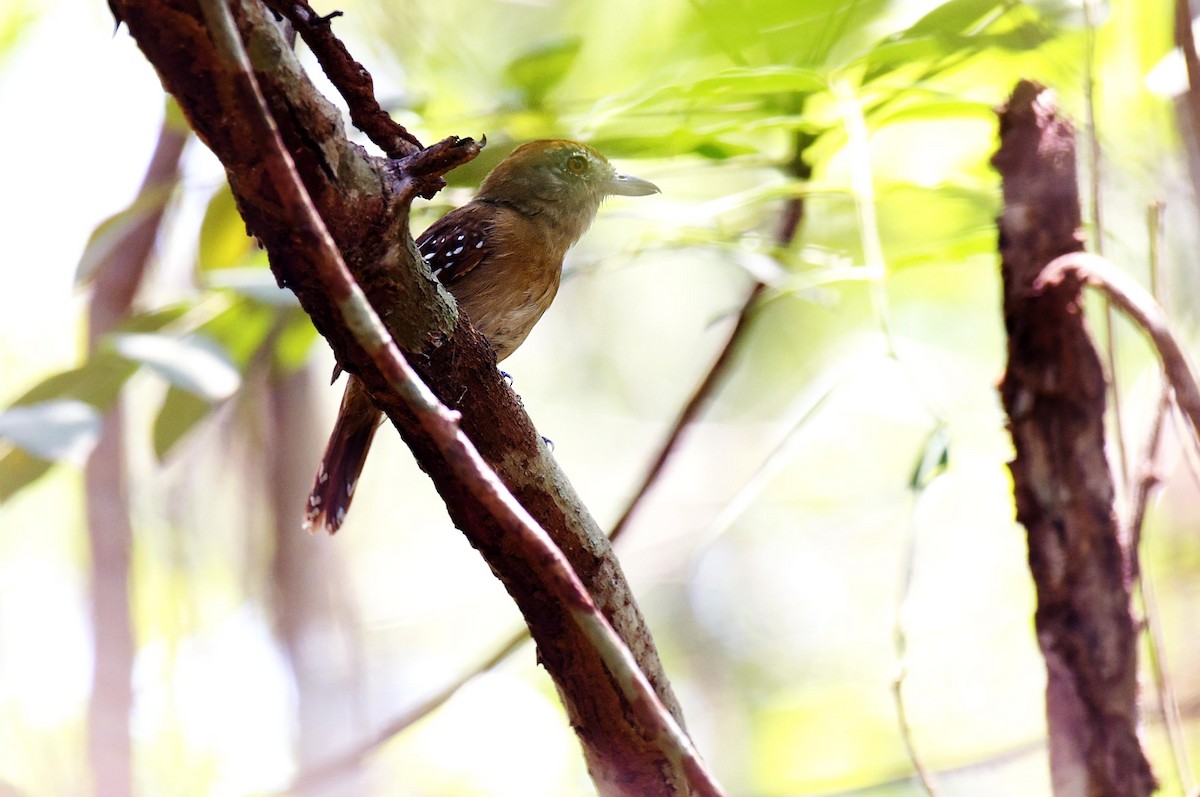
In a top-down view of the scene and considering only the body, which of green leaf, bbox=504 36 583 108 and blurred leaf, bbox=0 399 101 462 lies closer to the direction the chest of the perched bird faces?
the green leaf

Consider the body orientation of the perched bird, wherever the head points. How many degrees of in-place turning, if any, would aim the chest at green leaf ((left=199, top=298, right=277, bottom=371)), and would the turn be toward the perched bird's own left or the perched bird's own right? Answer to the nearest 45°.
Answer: approximately 135° to the perched bird's own right

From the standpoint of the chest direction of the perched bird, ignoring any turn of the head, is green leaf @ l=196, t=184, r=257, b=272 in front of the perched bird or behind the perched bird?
behind

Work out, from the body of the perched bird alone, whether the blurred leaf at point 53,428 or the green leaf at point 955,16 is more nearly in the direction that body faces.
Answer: the green leaf

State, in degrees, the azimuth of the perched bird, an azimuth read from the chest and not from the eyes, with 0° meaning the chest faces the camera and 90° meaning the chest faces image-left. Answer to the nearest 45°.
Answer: approximately 270°

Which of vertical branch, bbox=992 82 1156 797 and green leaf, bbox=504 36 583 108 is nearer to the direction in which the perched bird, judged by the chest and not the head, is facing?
the vertical branch
